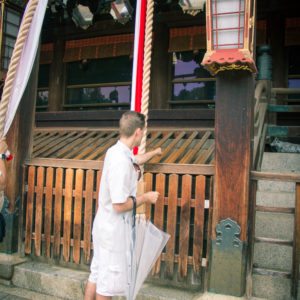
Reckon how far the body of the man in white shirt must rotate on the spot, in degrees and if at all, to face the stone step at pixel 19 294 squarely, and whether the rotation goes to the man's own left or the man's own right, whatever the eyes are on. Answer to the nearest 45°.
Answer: approximately 90° to the man's own left

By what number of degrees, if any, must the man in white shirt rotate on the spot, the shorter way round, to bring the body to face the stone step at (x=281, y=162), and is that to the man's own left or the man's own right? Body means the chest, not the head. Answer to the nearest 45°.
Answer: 0° — they already face it

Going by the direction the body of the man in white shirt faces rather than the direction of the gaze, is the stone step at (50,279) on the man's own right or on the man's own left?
on the man's own left

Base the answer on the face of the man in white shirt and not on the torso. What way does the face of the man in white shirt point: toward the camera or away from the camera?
away from the camera

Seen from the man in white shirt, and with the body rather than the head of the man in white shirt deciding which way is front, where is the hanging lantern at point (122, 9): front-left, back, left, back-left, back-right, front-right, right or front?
front-left

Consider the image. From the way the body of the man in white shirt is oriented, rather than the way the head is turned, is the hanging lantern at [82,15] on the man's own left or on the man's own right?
on the man's own left

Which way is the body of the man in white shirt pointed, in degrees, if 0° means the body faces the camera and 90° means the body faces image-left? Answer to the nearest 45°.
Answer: approximately 225°
